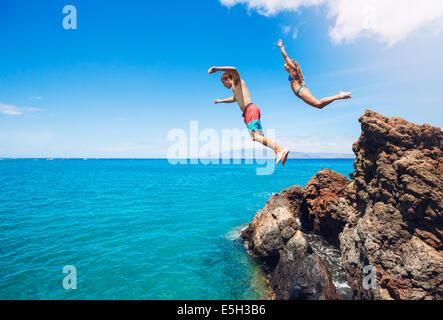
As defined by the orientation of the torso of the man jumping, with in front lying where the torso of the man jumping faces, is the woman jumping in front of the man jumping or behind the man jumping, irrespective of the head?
behind

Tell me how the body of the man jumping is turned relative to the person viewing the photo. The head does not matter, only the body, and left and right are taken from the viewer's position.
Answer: facing to the left of the viewer

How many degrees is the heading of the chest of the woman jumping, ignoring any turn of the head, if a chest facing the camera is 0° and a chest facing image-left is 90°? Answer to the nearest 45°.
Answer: approximately 90°
